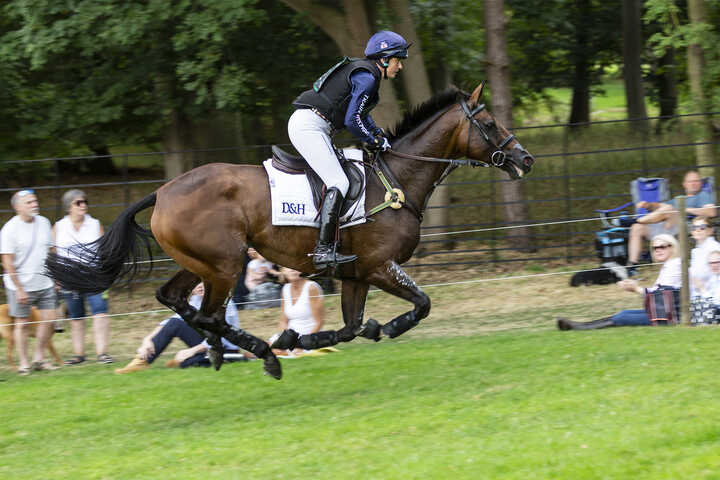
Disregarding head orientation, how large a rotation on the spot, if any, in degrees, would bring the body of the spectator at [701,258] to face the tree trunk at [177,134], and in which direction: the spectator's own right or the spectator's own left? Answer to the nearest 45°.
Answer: approximately 90° to the spectator's own right

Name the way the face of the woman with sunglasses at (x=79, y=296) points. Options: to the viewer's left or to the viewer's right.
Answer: to the viewer's right

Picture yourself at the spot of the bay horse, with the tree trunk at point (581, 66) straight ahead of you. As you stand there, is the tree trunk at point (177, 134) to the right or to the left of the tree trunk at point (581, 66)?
left

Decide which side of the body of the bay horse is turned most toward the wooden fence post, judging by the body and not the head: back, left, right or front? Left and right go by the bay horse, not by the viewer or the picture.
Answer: front

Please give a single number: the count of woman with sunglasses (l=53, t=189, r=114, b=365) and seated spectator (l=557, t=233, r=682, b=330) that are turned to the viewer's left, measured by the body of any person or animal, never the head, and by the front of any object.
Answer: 1

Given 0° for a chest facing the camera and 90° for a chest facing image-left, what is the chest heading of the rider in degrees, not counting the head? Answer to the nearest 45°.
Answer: approximately 270°

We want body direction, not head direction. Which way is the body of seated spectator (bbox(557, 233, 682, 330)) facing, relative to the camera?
to the viewer's left

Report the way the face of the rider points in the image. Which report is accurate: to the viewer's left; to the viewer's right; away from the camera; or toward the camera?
to the viewer's right

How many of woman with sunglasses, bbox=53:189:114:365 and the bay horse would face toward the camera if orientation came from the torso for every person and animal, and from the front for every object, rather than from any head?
1

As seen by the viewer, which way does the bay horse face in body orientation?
to the viewer's right

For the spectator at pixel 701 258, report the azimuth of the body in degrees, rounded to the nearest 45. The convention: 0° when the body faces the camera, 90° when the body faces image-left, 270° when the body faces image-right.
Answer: approximately 45°

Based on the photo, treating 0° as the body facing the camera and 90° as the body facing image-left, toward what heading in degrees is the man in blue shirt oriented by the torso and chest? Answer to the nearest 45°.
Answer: approximately 45°
